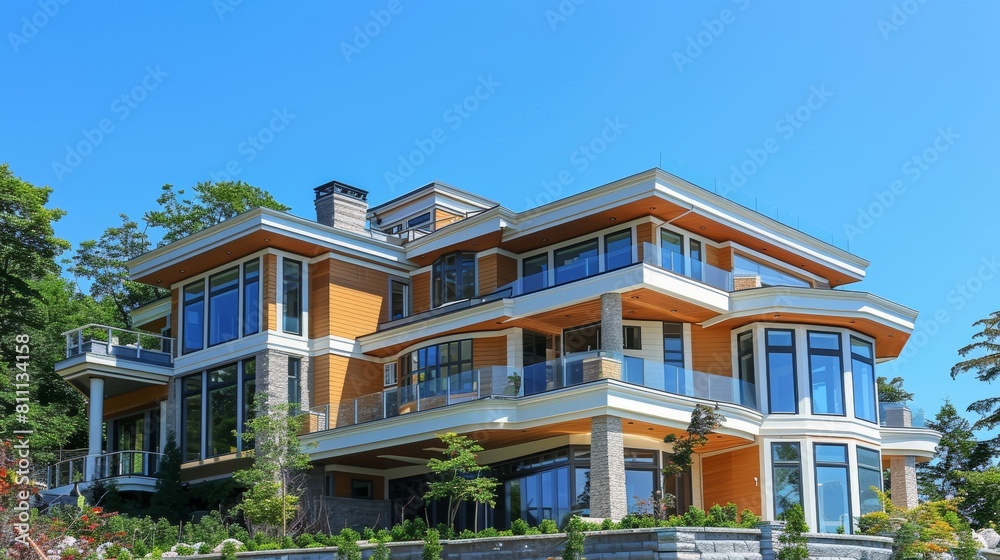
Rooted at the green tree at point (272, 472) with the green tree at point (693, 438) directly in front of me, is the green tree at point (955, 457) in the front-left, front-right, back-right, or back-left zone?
front-left

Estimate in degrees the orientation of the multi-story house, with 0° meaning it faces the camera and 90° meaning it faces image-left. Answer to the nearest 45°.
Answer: approximately 45°

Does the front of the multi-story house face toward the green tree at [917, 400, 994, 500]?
no

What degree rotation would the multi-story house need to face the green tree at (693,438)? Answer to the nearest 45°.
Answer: approximately 90° to its left

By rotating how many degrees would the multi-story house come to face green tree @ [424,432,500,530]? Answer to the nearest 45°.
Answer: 0° — it already faces it

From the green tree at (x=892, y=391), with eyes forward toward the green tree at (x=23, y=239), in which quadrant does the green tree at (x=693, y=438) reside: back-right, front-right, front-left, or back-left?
front-left

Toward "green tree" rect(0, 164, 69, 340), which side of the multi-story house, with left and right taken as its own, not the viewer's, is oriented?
right

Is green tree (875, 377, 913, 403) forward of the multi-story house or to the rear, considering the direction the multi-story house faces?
to the rear
